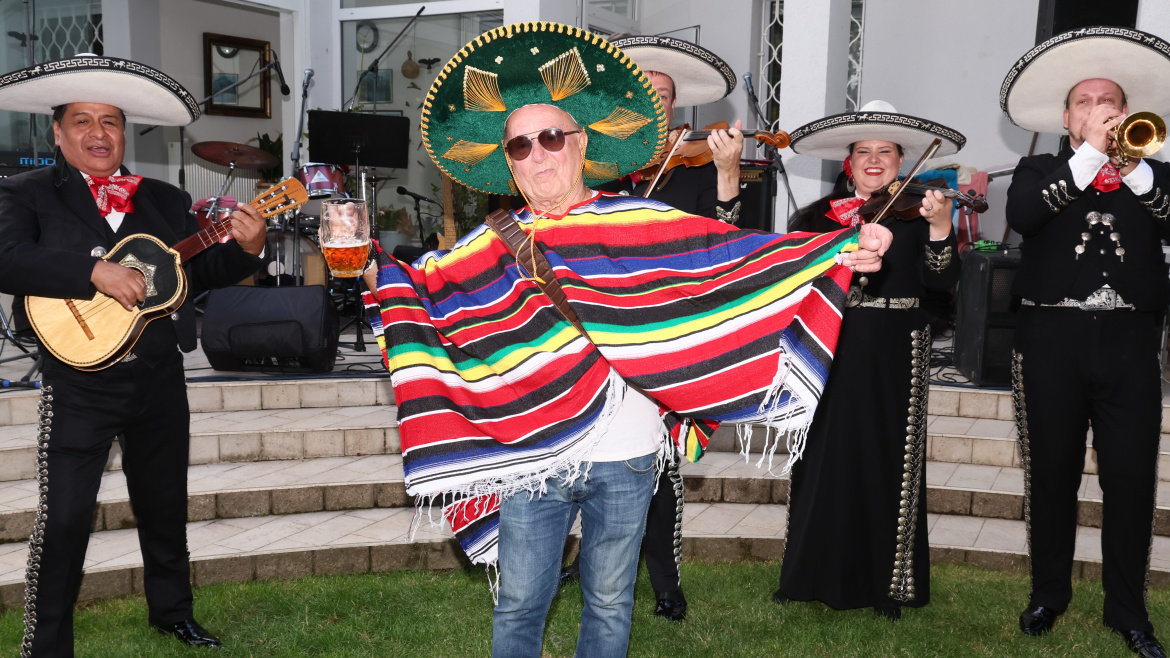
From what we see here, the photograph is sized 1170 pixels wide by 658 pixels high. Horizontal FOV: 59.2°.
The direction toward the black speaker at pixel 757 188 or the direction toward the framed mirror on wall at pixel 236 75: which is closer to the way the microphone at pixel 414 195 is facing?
the framed mirror on wall

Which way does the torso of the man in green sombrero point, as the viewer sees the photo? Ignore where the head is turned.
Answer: toward the camera

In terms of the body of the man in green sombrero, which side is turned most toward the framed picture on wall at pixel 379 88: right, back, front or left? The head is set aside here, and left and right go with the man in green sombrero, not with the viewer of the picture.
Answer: back

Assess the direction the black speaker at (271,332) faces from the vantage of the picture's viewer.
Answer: facing away from the viewer

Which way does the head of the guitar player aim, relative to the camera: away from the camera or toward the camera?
toward the camera

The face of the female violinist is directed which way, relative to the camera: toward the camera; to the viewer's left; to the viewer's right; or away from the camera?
toward the camera

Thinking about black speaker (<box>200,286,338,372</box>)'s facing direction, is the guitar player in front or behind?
behind

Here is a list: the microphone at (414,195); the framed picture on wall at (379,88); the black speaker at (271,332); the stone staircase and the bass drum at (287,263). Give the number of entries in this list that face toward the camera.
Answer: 3

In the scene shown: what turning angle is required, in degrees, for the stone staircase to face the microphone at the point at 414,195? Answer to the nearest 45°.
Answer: approximately 180°

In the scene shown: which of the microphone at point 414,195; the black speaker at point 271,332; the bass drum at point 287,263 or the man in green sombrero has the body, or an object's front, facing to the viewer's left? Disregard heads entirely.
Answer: the microphone

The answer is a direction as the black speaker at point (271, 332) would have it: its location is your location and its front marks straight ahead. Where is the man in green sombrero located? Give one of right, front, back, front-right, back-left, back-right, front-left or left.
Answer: back

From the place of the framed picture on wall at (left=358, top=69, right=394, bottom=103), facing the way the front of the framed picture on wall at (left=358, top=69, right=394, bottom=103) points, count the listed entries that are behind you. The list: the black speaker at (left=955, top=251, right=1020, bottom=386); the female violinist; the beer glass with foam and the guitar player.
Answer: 0

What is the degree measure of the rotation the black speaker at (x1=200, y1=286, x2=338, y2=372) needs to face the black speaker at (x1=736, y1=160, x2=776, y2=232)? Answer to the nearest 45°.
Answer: approximately 90° to its right

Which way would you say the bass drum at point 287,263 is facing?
toward the camera

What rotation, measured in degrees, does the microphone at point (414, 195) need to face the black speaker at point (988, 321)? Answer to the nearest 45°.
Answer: approximately 135° to its left

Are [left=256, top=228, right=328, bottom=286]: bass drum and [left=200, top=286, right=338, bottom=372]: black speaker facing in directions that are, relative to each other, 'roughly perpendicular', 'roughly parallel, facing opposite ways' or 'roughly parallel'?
roughly parallel, facing opposite ways

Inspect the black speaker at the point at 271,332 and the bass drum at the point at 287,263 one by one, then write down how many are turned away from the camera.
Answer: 1

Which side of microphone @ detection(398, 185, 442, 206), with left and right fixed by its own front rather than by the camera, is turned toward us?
left

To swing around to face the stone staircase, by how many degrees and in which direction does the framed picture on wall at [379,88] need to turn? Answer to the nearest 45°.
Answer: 0° — it already faces it

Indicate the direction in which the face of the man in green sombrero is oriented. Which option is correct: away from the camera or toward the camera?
toward the camera

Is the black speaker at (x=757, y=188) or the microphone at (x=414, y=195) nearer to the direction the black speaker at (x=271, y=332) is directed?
the microphone
